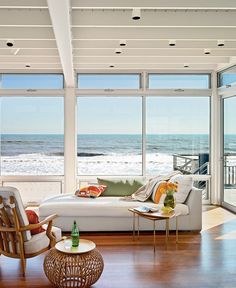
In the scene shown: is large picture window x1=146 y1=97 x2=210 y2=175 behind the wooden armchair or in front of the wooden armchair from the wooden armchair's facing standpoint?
in front

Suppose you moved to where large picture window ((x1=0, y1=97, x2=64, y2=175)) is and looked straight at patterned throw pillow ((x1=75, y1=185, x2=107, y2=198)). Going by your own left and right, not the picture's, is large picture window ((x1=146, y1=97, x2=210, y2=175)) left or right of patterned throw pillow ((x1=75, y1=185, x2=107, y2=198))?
left

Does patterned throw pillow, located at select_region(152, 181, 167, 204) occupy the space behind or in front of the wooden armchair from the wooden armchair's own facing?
in front

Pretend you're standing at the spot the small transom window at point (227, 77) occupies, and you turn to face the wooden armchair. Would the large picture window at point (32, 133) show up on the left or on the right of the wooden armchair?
right

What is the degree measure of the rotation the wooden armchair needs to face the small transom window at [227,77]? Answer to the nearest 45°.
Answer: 0° — it already faces it

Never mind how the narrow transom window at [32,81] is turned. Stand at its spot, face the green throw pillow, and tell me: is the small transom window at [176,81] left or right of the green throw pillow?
left

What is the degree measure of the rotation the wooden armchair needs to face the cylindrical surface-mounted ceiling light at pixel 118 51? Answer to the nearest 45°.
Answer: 0° — it already faces it

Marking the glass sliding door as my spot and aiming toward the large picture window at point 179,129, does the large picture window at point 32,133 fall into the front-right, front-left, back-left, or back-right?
front-left
